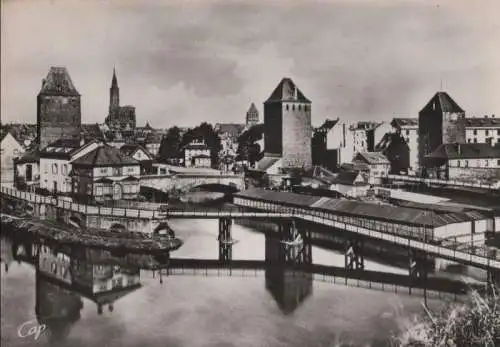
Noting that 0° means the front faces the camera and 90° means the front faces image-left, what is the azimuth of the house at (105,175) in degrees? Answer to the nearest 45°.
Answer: approximately 315°

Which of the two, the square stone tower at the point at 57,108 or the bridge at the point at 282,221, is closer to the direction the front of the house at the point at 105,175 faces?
the bridge

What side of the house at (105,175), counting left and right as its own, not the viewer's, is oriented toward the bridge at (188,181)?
left

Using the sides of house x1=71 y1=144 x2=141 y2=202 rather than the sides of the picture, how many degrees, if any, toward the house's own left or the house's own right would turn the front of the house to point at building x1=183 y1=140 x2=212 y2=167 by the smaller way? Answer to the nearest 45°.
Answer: approximately 90° to the house's own left

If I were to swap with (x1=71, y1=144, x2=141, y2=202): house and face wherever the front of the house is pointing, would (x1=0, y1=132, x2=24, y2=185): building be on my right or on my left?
on my right

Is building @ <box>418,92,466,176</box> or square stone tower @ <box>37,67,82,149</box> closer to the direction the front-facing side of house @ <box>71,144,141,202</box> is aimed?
the building

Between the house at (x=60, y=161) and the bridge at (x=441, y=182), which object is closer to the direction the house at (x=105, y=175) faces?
the bridge
